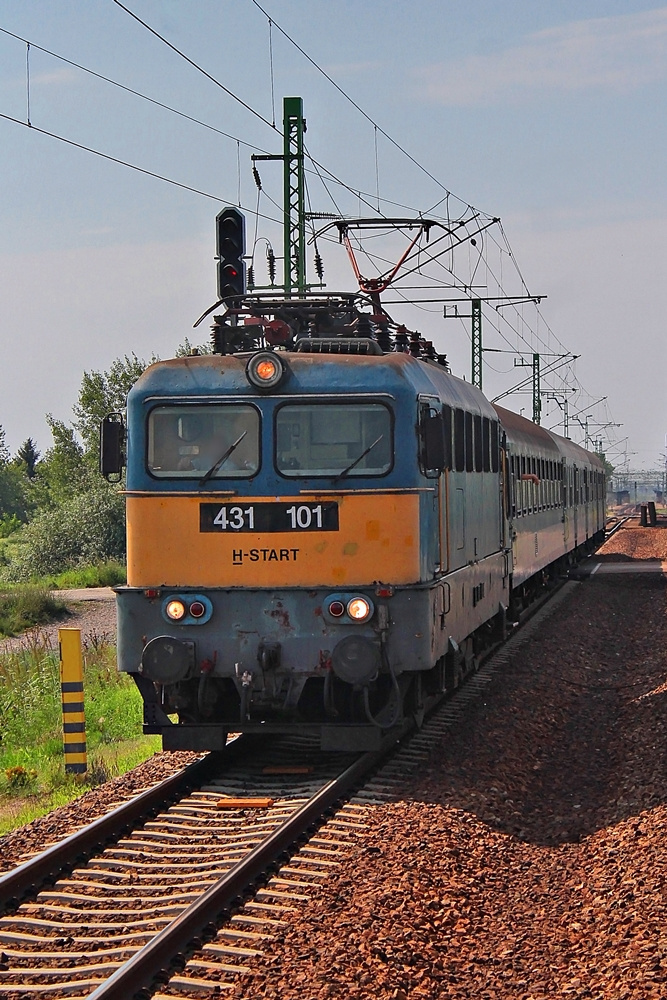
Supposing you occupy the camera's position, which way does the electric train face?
facing the viewer

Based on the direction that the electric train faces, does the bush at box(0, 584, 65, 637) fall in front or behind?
behind

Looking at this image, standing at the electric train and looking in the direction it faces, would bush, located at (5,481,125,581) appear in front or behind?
behind

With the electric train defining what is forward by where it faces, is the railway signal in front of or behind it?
behind
